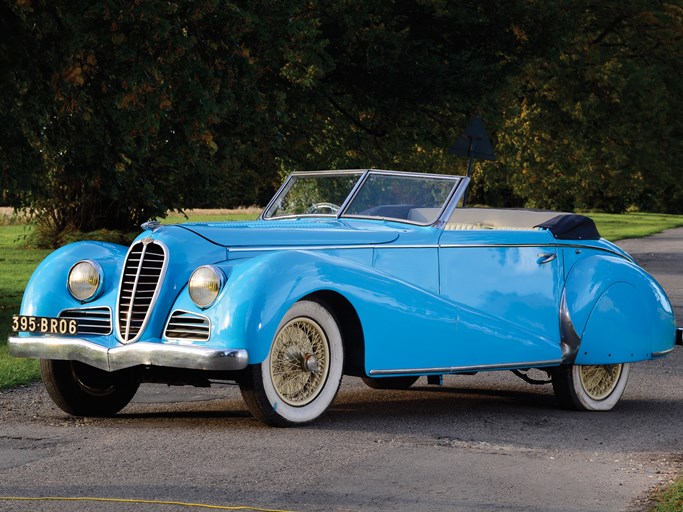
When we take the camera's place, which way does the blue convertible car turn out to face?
facing the viewer and to the left of the viewer

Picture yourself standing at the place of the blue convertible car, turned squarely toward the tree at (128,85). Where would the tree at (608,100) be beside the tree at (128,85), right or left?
right

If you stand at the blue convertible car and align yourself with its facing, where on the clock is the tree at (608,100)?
The tree is roughly at 5 o'clock from the blue convertible car.

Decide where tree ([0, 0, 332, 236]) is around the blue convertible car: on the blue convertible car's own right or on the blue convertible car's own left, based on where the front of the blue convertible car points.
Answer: on the blue convertible car's own right
